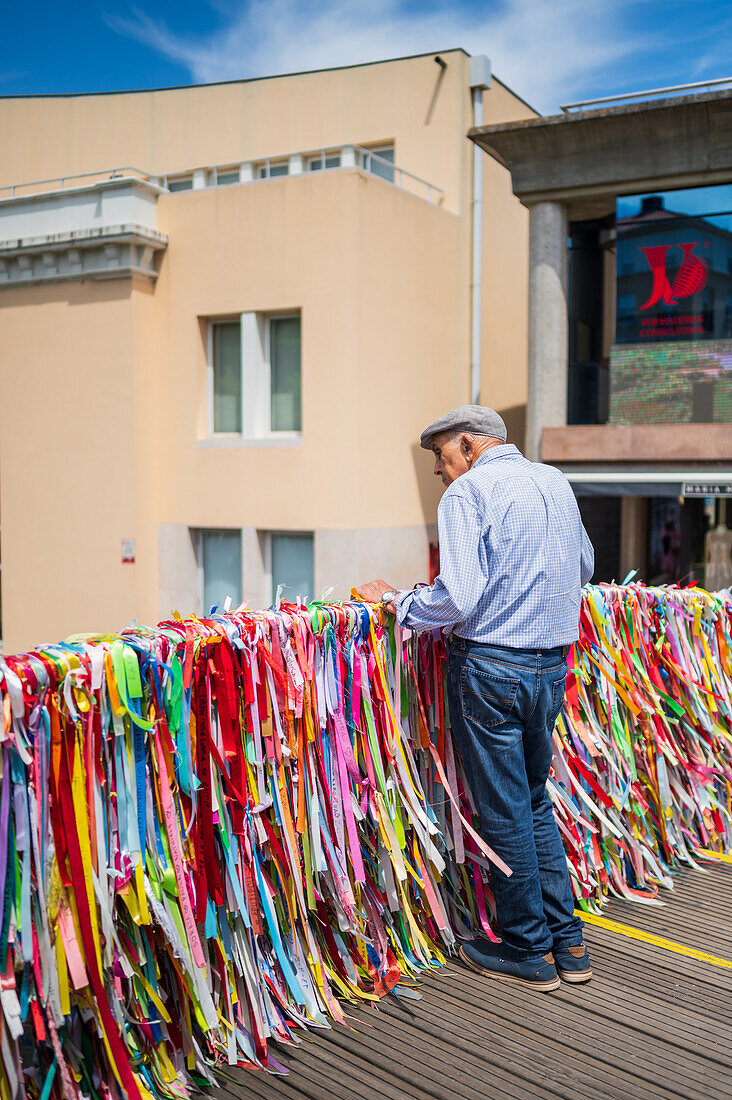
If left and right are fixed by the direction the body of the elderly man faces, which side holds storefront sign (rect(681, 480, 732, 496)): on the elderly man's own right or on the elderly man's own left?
on the elderly man's own right

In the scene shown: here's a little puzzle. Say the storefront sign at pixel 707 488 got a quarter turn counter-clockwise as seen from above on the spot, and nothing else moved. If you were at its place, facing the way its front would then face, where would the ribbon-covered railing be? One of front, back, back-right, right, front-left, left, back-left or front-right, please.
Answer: right

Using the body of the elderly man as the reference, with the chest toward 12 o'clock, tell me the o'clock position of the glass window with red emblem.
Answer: The glass window with red emblem is roughly at 2 o'clock from the elderly man.

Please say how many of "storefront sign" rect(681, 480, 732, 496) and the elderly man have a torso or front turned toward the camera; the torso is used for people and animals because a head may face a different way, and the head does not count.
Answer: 1

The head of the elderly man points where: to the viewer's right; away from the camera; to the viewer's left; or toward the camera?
to the viewer's left

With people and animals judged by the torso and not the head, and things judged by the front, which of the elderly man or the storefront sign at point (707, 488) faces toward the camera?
the storefront sign

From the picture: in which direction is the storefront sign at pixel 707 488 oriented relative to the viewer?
toward the camera

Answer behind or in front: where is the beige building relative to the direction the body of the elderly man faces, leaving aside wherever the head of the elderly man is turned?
in front

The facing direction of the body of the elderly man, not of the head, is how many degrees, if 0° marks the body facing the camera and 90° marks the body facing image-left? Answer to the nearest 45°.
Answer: approximately 135°

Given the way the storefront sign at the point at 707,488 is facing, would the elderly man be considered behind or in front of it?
in front
